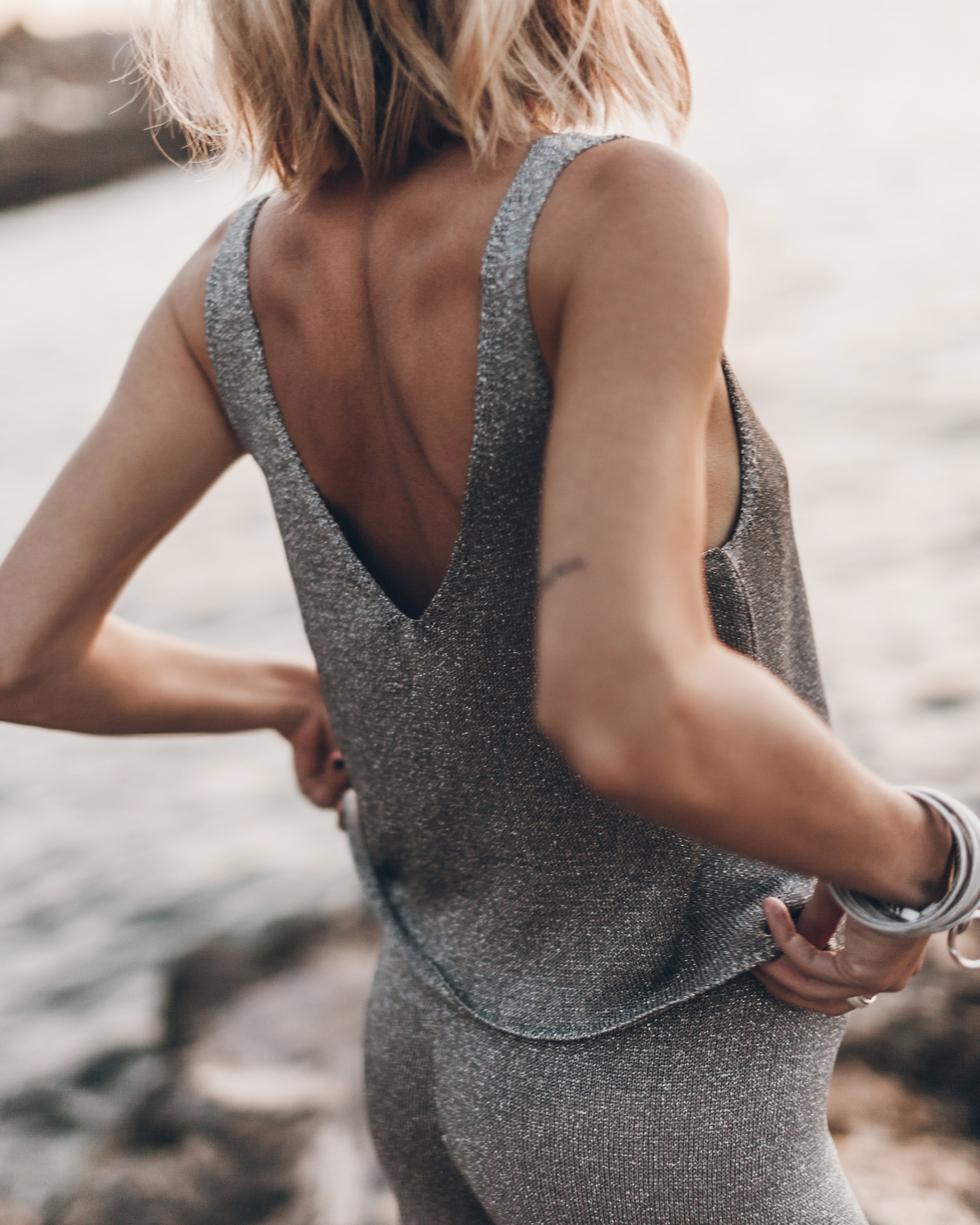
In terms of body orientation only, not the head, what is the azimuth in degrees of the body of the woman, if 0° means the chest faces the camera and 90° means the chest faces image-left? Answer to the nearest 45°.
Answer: approximately 225°

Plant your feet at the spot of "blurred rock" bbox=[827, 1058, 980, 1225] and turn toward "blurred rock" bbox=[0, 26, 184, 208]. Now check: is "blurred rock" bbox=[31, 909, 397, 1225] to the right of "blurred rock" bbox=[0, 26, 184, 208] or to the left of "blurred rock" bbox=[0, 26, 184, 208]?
left
